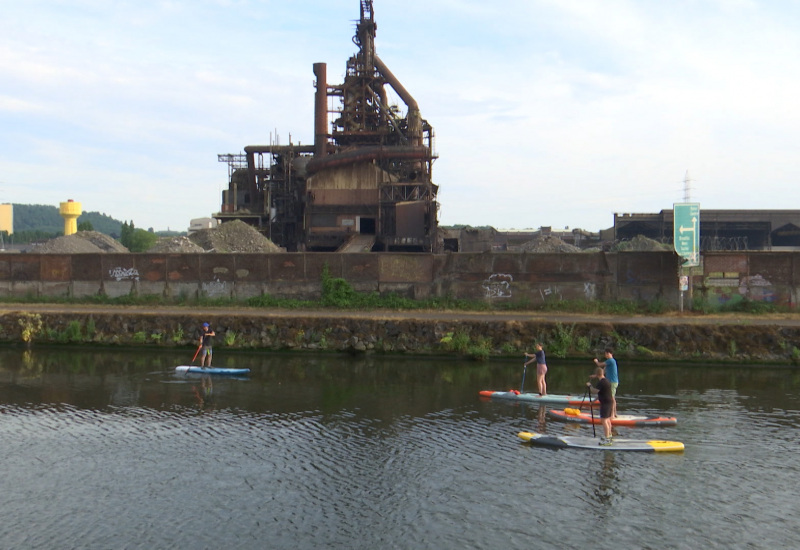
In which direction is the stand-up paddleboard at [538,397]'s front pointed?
to the viewer's left

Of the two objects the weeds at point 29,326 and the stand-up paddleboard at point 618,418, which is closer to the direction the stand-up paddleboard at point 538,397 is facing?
the weeds

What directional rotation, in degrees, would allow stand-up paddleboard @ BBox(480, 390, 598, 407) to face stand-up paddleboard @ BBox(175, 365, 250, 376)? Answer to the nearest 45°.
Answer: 0° — it already faces it

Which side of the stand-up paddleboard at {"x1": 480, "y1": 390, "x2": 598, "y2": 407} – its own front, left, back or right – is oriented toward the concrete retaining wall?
right

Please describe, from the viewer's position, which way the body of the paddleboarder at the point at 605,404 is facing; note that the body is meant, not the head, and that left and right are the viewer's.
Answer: facing to the left of the viewer

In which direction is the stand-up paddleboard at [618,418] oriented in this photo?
to the viewer's left

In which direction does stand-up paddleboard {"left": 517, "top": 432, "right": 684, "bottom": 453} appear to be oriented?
to the viewer's left
